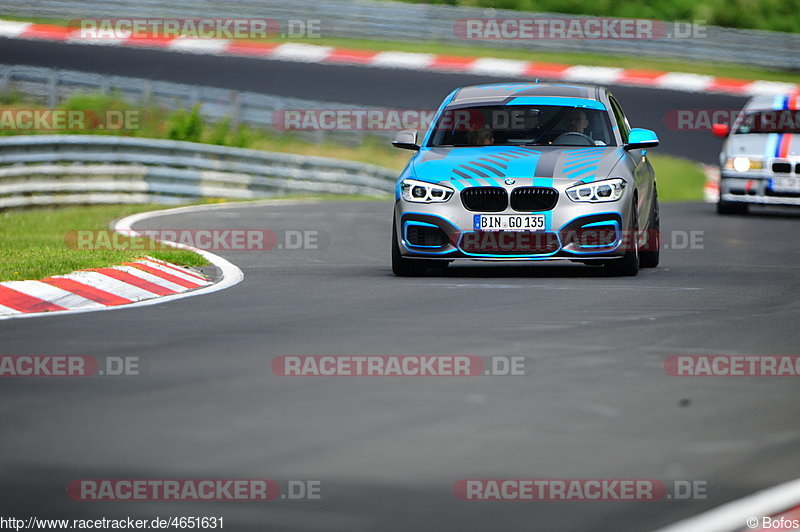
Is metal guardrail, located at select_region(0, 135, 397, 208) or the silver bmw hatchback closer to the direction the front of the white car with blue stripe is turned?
the silver bmw hatchback

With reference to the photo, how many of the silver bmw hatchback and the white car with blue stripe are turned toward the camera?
2

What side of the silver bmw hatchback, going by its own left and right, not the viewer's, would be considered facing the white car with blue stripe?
back

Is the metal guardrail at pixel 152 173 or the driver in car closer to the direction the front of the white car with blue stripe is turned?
the driver in car

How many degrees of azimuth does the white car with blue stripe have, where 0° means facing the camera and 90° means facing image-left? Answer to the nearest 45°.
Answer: approximately 0°

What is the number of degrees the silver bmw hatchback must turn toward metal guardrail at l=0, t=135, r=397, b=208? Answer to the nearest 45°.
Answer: approximately 135° to its right

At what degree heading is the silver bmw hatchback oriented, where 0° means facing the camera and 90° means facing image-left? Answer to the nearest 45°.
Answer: approximately 0°

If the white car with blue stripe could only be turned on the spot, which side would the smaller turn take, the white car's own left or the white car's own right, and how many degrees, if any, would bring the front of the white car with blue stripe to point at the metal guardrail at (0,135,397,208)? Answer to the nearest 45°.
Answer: approximately 90° to the white car's own right
